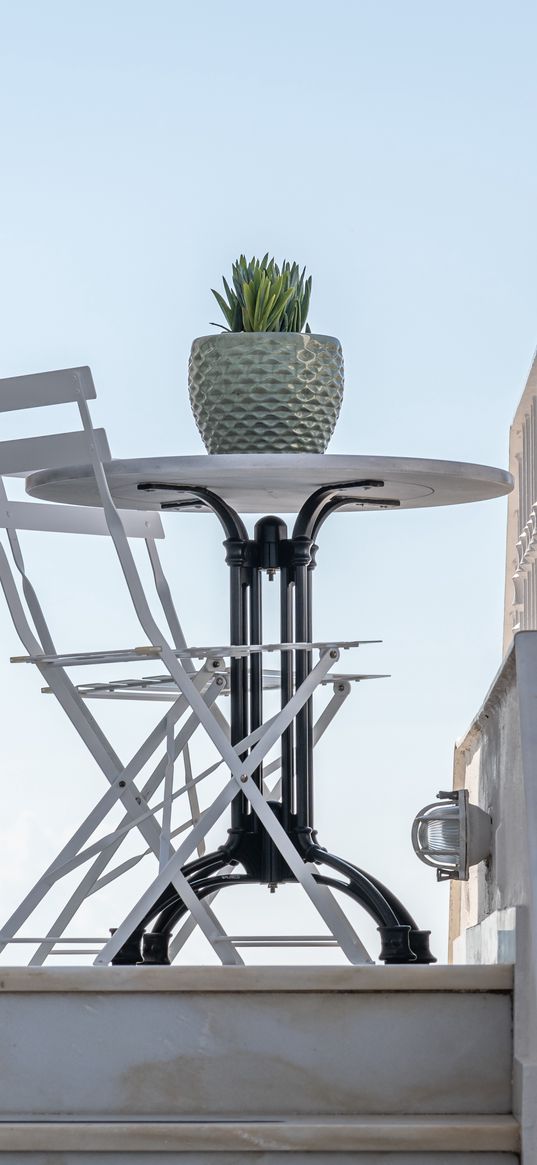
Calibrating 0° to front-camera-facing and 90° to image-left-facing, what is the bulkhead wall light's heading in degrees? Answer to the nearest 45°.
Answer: approximately 90°
